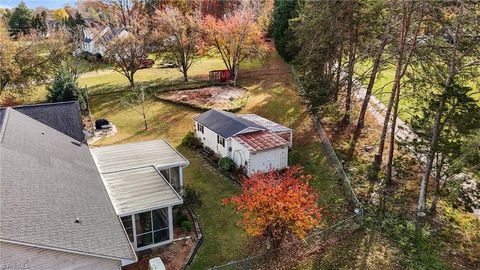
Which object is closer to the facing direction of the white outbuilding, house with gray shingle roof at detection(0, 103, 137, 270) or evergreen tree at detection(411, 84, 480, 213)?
the house with gray shingle roof

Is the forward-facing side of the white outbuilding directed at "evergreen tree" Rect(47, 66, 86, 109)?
no

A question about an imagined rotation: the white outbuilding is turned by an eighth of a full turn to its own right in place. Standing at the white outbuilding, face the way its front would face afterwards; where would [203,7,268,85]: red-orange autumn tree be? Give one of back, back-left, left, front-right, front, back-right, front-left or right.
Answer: right

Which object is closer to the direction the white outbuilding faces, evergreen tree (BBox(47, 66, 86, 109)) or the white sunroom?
the white sunroom

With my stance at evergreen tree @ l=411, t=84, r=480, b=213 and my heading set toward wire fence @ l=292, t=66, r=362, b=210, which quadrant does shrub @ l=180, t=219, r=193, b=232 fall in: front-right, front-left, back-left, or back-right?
front-left

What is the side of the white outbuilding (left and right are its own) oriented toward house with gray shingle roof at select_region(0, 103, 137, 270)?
front

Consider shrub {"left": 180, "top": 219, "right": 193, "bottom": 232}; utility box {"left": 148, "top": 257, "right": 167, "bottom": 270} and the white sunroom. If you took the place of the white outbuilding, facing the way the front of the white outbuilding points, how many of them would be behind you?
0

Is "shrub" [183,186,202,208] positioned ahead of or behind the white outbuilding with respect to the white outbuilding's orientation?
ahead

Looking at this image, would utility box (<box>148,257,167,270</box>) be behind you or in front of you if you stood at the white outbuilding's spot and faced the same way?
in front

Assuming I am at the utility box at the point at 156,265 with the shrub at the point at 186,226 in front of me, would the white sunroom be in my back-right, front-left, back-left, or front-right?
front-left

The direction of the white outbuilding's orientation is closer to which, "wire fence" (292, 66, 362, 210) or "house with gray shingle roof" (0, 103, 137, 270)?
the house with gray shingle roof

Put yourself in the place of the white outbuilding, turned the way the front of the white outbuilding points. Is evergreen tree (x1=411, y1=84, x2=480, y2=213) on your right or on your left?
on your left

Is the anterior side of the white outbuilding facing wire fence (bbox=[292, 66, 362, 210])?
no

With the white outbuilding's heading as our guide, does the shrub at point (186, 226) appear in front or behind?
in front

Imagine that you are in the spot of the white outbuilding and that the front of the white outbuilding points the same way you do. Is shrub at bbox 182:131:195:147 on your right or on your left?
on your right

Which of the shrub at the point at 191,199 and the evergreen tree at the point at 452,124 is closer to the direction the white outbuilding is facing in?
the shrub
